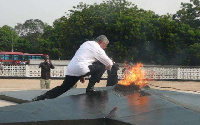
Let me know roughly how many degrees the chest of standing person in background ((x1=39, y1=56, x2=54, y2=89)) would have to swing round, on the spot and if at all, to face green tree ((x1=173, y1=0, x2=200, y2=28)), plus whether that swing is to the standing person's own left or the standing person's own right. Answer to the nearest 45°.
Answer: approximately 135° to the standing person's own left

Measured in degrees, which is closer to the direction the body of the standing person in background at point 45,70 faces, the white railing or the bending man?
the bending man

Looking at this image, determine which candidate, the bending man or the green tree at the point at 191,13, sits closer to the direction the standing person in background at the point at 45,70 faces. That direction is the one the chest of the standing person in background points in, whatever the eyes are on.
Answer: the bending man

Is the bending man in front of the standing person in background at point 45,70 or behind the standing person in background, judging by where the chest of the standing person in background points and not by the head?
in front

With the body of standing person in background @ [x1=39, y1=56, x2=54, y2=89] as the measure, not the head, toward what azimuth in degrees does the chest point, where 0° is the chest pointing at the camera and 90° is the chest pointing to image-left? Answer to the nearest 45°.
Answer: approximately 0°

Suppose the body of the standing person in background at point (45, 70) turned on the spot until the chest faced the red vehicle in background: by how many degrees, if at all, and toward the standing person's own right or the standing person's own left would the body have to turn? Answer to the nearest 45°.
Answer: approximately 180°

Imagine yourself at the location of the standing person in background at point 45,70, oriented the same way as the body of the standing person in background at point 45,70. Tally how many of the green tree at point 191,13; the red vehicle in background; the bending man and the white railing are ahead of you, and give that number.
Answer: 1
